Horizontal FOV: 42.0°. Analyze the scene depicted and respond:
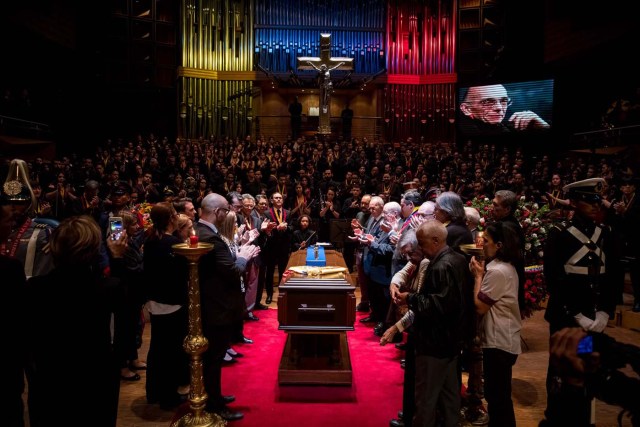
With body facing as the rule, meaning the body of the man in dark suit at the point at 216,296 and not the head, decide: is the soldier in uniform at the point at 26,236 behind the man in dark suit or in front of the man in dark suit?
behind

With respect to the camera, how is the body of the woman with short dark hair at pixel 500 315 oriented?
to the viewer's left

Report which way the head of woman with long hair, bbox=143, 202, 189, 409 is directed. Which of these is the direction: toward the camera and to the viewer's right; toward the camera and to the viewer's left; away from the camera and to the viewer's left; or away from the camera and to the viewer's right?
away from the camera and to the viewer's right

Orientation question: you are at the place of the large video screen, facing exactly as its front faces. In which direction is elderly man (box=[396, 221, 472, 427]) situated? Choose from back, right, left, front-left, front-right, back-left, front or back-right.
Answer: front-left

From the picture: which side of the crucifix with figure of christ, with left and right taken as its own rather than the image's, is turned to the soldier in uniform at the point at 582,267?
front

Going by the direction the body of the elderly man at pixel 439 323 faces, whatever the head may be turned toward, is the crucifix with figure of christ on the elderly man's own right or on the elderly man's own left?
on the elderly man's own right

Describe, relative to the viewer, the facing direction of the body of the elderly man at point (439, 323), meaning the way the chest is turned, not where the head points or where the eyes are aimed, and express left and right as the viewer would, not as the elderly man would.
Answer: facing to the left of the viewer

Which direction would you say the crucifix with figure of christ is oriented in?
toward the camera

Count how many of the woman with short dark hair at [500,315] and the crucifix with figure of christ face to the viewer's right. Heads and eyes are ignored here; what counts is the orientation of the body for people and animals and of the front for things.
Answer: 0

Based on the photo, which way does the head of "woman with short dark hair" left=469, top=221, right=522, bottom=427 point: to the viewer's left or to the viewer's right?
to the viewer's left

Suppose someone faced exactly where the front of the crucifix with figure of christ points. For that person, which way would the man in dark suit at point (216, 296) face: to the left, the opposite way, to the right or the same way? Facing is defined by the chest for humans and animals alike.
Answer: to the left

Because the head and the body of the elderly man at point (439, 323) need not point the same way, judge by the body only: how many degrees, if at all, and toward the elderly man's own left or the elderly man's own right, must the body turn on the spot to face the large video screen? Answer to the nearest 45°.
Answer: approximately 90° to the elderly man's own right

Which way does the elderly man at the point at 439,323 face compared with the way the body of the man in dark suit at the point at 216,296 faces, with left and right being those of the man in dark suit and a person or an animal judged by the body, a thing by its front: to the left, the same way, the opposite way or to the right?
the opposite way

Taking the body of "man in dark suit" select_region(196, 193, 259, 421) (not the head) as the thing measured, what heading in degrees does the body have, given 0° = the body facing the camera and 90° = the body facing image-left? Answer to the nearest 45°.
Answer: approximately 270°

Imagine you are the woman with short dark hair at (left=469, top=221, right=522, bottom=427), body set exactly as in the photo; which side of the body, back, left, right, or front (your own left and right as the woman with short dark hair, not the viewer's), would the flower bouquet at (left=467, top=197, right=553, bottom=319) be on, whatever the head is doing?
right
